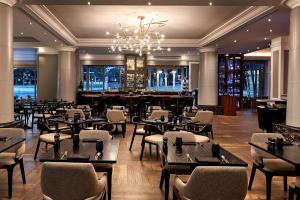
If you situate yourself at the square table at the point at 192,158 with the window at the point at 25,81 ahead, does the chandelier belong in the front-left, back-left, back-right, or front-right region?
front-right

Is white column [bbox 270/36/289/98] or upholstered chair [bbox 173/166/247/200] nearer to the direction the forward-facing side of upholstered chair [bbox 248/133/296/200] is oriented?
the upholstered chair

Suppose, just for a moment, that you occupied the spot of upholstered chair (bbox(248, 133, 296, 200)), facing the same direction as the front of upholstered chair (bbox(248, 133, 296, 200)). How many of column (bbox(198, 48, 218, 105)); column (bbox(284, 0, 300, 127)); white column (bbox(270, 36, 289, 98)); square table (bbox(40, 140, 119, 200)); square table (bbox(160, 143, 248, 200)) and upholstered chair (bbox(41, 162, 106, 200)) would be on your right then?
3

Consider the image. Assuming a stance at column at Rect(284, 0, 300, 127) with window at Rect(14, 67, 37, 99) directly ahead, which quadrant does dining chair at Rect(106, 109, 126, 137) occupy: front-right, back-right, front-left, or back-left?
front-left

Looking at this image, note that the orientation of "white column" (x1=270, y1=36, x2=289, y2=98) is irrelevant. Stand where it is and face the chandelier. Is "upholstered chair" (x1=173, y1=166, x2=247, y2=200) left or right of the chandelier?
left

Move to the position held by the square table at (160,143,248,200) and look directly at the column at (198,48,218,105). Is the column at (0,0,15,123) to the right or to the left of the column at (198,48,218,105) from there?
left

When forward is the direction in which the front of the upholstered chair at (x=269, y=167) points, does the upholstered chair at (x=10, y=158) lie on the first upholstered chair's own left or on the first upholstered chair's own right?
on the first upholstered chair's own right
